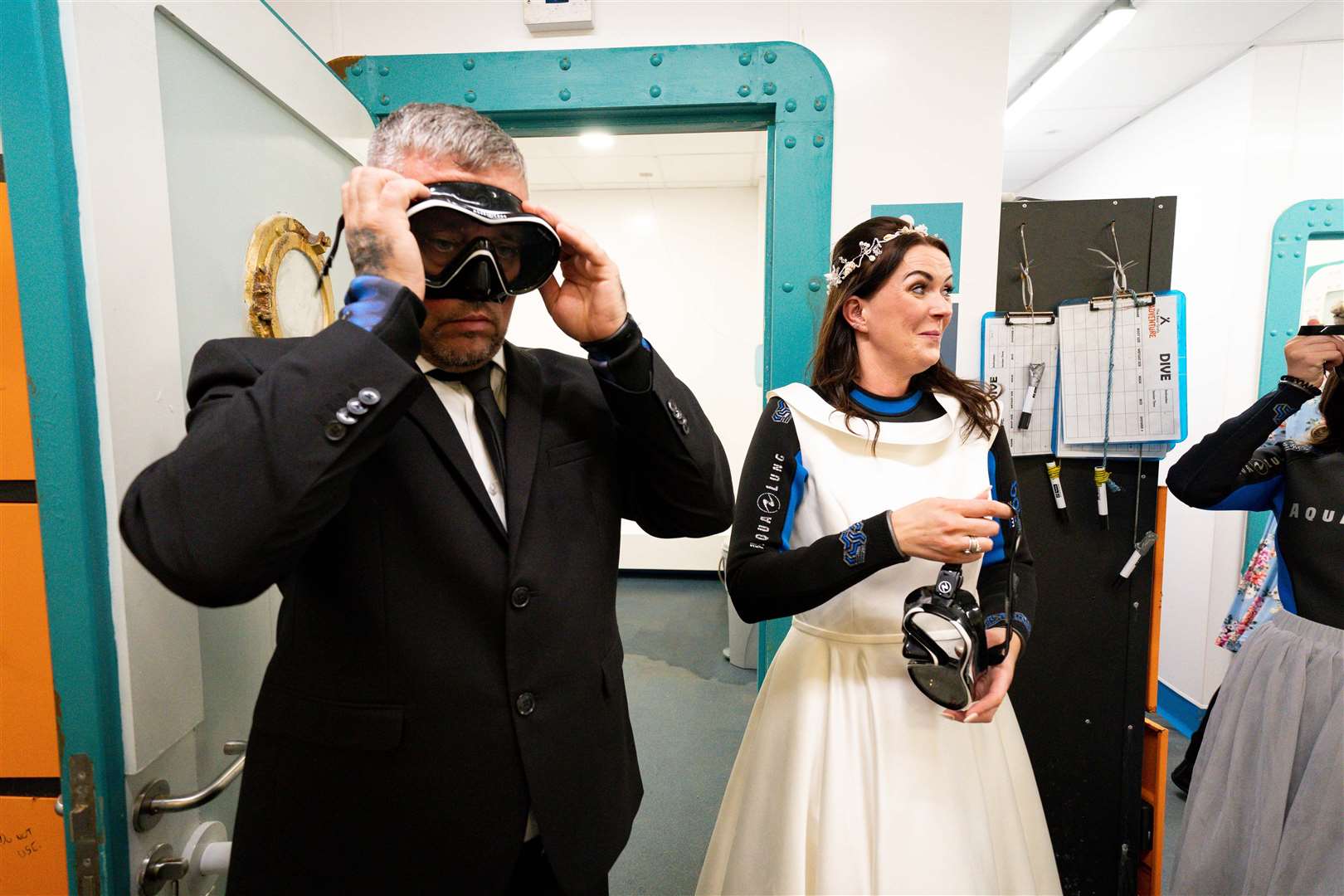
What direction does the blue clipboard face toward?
toward the camera

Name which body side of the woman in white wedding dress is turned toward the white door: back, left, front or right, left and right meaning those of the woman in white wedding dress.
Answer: right

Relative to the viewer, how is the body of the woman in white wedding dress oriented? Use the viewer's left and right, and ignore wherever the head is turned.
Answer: facing the viewer and to the right of the viewer

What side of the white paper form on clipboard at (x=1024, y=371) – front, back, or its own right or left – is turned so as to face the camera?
front

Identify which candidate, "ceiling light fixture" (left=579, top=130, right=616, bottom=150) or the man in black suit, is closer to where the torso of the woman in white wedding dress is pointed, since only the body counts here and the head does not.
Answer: the man in black suit

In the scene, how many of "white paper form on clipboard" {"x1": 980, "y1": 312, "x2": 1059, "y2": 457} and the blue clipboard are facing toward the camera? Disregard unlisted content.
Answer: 2

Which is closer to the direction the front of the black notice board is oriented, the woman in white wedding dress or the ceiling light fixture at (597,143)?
the woman in white wedding dress

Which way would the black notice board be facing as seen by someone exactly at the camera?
facing the viewer
